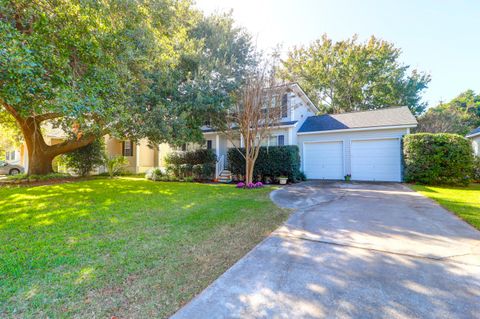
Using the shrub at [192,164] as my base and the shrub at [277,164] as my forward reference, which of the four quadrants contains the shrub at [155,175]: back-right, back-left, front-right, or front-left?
back-right

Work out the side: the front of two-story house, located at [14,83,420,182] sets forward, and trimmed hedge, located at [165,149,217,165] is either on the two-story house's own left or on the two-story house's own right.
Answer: on the two-story house's own right

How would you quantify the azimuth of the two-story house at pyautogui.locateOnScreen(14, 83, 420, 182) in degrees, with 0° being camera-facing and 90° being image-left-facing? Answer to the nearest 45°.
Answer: approximately 0°

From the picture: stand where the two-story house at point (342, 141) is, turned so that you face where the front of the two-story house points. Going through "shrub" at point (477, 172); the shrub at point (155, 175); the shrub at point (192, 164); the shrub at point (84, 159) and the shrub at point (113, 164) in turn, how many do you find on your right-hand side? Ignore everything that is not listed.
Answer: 4

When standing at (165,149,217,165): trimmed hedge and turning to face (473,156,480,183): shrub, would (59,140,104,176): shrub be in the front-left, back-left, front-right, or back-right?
back-right

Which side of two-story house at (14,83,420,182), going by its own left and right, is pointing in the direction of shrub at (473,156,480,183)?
left

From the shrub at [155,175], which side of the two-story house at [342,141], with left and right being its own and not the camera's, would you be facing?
right

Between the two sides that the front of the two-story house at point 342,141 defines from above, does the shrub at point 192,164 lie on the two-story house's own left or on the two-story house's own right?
on the two-story house's own right

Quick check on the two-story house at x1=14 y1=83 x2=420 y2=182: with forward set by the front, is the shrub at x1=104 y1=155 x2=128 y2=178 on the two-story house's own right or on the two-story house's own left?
on the two-story house's own right

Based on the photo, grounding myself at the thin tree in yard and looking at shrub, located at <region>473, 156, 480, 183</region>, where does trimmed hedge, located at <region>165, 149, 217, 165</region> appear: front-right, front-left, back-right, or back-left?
back-left

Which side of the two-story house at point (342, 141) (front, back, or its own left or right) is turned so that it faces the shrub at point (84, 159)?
right
